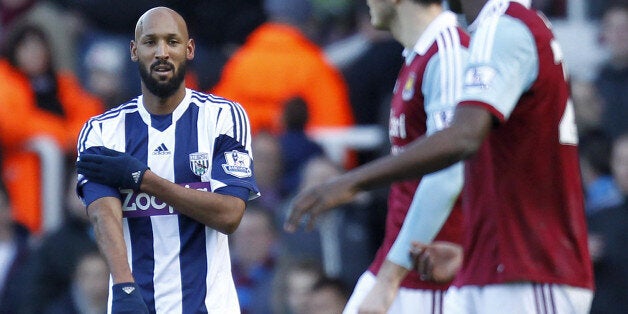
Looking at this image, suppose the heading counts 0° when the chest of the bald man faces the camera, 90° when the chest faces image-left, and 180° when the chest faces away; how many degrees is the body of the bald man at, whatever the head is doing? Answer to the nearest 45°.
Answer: approximately 0°

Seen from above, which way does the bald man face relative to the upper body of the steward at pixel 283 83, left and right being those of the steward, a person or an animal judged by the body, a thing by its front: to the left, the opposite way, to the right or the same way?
the opposite way

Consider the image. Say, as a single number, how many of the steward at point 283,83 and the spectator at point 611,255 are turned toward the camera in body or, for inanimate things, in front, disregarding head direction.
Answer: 1

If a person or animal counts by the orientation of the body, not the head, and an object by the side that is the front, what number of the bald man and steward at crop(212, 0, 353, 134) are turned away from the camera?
1

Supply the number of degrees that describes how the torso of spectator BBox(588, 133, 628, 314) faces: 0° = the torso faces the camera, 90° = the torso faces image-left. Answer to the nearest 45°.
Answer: approximately 0°

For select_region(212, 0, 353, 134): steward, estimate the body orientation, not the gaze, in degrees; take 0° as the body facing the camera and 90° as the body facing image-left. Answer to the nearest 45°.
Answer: approximately 180°

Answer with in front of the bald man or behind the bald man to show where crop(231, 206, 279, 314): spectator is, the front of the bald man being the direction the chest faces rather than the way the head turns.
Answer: behind

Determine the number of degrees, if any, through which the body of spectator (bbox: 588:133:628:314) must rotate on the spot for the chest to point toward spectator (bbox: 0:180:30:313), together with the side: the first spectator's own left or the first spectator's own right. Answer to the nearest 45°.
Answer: approximately 90° to the first spectator's own right

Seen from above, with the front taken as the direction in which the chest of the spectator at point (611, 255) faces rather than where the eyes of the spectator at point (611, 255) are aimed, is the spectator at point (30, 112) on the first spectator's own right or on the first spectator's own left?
on the first spectator's own right
